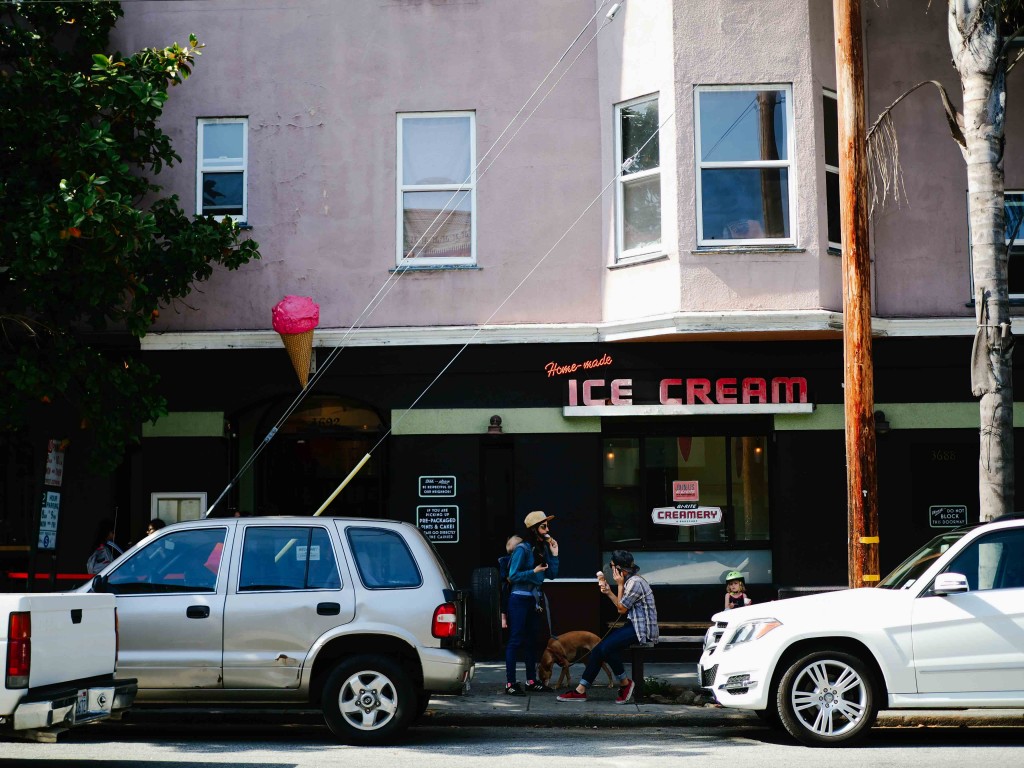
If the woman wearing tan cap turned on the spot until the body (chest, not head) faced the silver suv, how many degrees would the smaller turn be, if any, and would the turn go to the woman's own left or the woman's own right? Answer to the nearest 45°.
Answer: approximately 135° to the woman's own right

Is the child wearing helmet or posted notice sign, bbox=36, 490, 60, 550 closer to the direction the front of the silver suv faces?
the posted notice sign

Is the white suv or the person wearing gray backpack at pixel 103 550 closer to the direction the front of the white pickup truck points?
the person wearing gray backpack

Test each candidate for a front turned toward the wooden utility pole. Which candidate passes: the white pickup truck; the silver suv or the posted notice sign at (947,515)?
the posted notice sign

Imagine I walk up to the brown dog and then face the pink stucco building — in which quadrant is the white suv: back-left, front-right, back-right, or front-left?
back-right

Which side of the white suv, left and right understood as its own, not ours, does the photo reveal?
left

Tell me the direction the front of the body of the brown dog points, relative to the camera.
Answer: to the viewer's left

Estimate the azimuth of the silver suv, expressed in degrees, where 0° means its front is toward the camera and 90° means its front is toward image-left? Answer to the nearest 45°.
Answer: approximately 90°

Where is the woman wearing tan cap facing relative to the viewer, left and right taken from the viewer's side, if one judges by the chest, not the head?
facing to the right of the viewer
